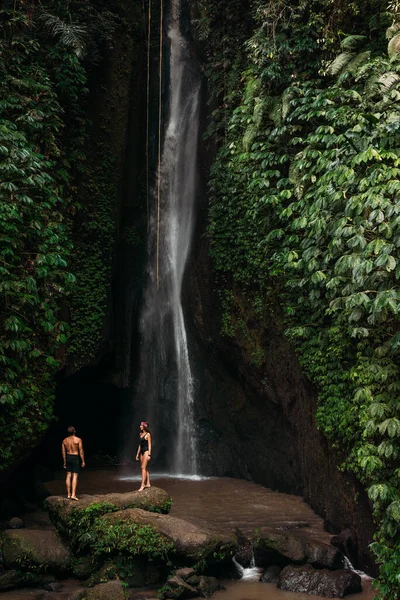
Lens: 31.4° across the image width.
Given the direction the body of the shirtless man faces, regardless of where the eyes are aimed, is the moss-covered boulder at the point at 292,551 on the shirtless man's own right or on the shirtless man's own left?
on the shirtless man's own right

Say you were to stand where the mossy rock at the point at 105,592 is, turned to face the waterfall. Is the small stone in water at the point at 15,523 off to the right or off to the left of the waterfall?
left

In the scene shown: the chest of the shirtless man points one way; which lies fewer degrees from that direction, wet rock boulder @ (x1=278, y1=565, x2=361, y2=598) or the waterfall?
the waterfall

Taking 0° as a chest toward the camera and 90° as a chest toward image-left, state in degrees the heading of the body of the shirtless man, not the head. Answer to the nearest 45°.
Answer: approximately 180°

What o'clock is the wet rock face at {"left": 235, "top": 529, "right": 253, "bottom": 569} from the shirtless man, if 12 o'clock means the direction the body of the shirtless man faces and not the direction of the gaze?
The wet rock face is roughly at 4 o'clock from the shirtless man.

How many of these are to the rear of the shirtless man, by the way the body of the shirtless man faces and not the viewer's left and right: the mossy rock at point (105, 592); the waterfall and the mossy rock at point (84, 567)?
2

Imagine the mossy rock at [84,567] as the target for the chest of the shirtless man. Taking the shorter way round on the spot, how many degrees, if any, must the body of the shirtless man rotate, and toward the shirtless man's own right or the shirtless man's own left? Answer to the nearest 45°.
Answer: approximately 180°

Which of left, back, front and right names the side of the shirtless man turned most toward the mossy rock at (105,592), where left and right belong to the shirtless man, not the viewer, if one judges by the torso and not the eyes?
back

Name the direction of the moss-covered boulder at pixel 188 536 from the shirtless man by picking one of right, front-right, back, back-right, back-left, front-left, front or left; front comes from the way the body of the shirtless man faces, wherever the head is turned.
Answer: back-right

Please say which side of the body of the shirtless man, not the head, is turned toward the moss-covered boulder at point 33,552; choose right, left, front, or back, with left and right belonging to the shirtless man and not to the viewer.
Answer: back
